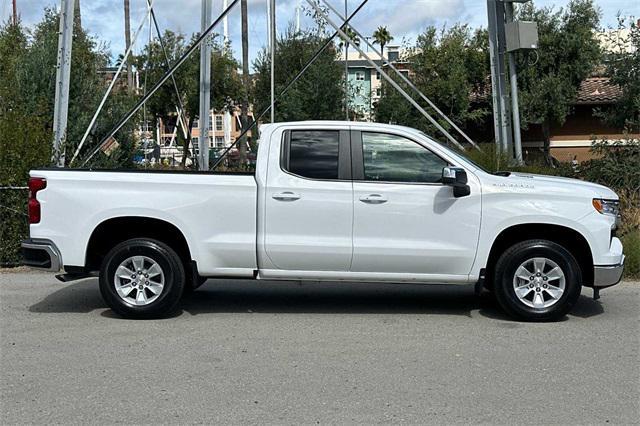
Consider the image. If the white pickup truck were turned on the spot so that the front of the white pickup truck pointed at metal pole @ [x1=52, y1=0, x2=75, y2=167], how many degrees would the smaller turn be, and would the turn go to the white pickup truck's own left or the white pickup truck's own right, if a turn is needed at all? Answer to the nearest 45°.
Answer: approximately 135° to the white pickup truck's own left

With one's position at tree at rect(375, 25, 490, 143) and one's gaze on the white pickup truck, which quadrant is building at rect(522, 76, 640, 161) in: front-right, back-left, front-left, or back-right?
back-left

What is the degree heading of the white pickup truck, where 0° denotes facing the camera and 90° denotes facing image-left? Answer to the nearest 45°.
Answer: approximately 270°

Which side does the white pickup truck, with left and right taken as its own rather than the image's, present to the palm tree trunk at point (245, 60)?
left

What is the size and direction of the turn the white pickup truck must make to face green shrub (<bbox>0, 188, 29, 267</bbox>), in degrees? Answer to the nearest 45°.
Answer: approximately 135° to its left

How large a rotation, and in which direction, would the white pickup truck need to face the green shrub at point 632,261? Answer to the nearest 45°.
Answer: approximately 45° to its left

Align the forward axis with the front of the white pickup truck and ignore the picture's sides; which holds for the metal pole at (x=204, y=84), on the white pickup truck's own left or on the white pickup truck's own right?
on the white pickup truck's own left

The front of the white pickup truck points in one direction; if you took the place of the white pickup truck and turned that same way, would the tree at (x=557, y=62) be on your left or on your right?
on your left

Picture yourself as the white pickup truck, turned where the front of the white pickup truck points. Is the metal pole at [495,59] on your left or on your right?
on your left

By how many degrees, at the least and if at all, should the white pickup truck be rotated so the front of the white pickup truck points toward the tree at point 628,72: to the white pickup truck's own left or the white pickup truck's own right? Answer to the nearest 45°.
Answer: approximately 45° to the white pickup truck's own left

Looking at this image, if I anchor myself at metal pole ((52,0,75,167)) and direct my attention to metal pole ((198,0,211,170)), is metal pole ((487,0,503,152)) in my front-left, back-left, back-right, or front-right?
front-right

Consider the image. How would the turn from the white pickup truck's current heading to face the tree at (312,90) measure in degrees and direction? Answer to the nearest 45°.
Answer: approximately 90° to its left
